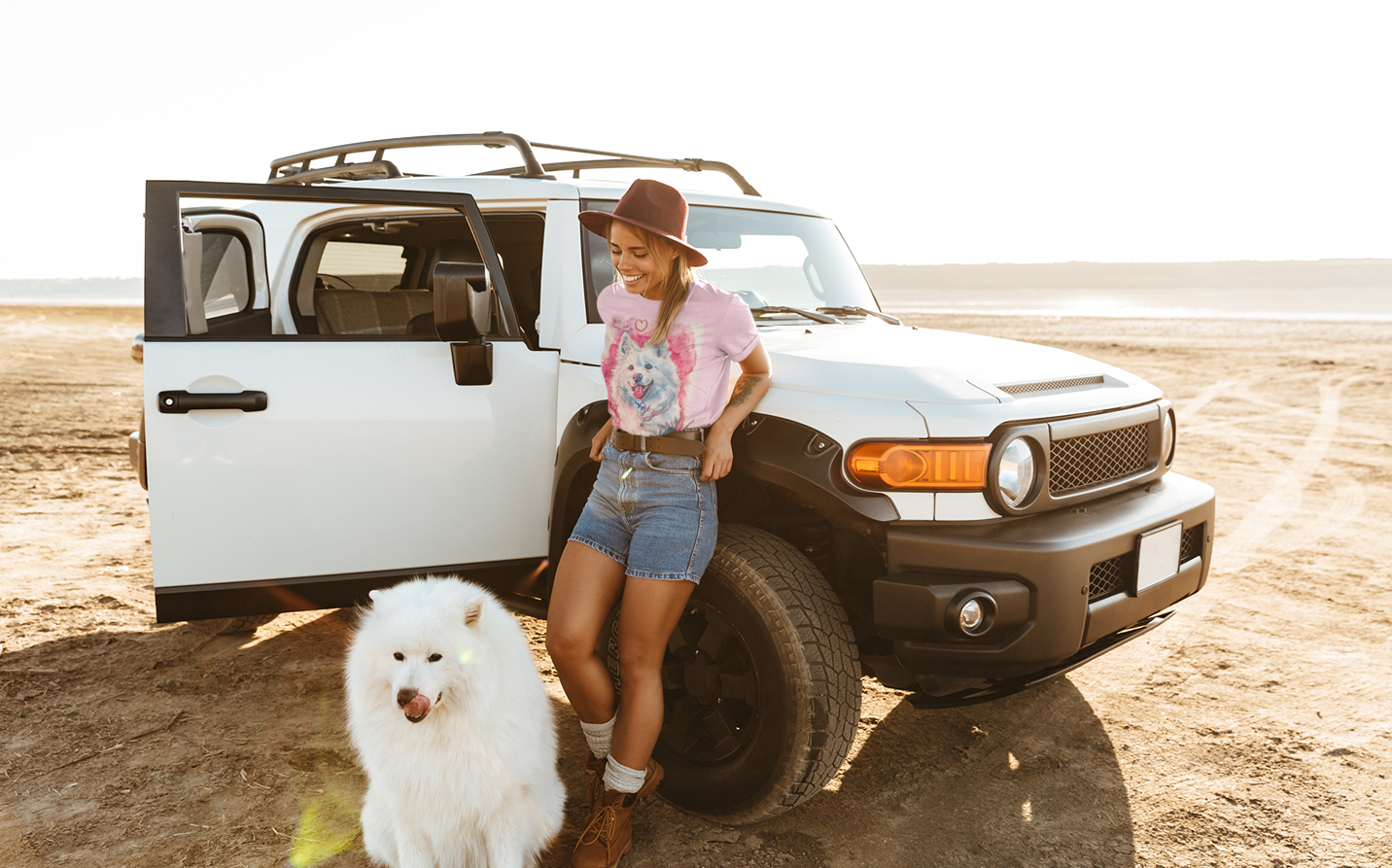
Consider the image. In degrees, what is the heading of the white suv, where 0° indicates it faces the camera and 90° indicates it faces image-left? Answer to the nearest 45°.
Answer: approximately 315°

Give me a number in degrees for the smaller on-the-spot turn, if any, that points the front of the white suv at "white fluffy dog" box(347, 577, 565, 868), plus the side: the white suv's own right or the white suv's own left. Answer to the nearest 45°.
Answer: approximately 90° to the white suv's own right
